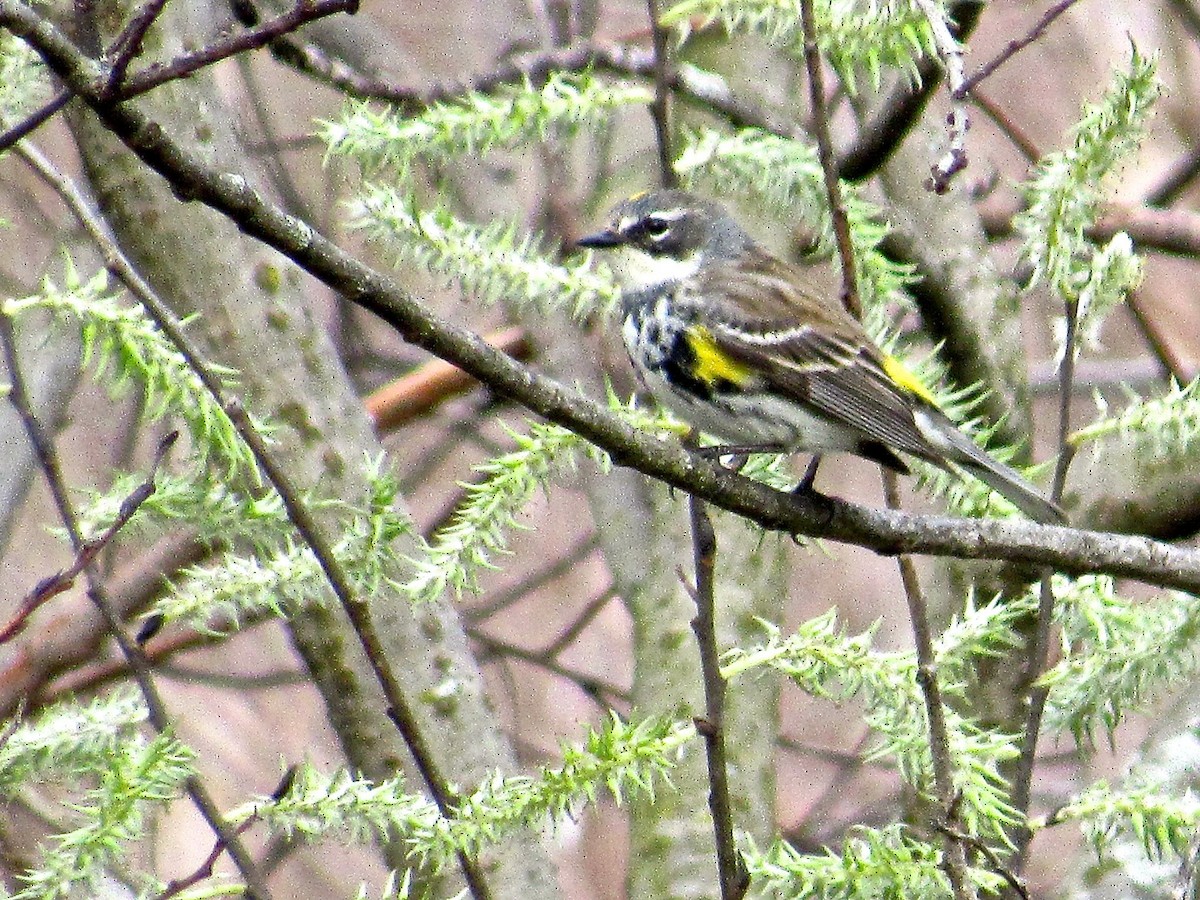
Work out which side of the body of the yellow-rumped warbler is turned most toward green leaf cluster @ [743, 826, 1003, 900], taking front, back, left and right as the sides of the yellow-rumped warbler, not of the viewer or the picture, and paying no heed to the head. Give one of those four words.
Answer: left

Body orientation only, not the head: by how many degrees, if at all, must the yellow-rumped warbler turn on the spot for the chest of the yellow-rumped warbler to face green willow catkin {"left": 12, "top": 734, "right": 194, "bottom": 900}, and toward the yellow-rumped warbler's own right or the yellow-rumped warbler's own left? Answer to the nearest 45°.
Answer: approximately 45° to the yellow-rumped warbler's own left

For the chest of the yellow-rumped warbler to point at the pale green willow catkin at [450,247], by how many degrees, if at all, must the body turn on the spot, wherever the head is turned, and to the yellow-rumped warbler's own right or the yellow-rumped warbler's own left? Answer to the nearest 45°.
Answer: approximately 45° to the yellow-rumped warbler's own left

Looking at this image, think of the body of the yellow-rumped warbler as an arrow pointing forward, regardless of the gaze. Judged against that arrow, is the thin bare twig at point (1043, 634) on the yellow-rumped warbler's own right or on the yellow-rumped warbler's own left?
on the yellow-rumped warbler's own left

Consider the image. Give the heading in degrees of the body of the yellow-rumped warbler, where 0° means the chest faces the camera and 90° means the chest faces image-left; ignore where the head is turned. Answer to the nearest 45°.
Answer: approximately 90°

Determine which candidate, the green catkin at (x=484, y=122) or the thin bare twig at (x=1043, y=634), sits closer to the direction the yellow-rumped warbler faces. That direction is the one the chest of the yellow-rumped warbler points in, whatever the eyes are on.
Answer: the green catkin
